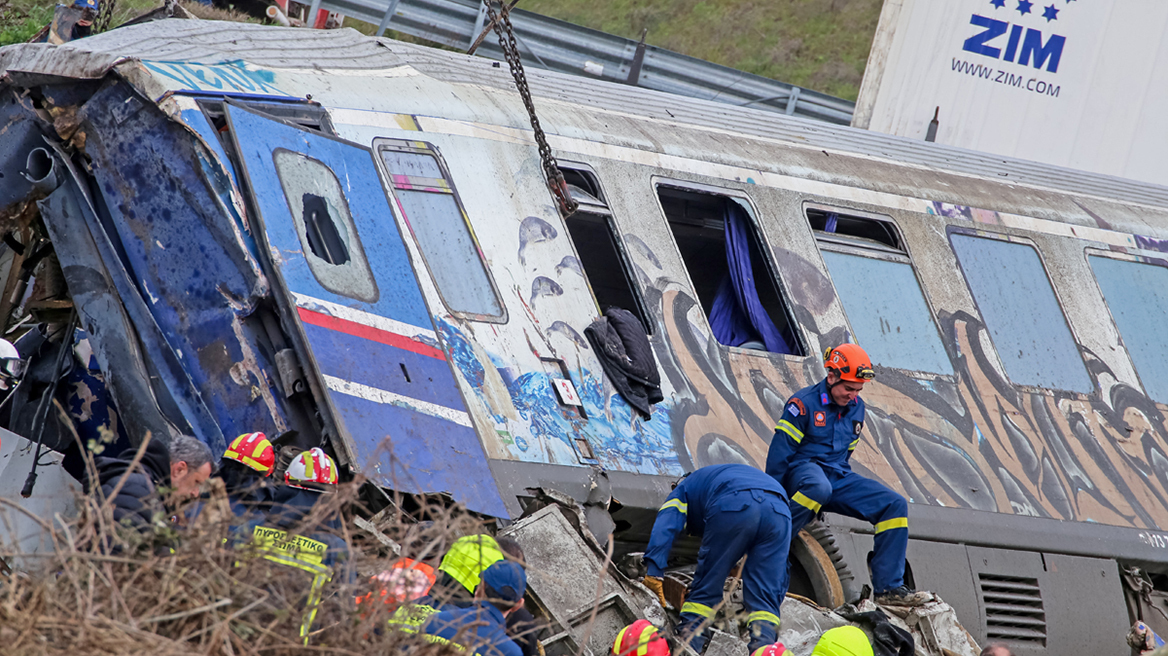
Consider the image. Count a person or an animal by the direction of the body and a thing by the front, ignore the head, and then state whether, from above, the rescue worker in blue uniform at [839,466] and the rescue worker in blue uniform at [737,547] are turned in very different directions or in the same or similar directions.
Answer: very different directions

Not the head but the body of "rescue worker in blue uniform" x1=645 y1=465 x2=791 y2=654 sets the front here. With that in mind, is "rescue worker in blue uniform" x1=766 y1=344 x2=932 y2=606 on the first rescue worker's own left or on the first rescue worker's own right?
on the first rescue worker's own right

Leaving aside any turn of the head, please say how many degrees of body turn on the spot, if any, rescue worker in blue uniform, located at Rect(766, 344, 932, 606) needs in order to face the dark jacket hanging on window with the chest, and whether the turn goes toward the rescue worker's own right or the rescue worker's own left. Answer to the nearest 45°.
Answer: approximately 135° to the rescue worker's own right

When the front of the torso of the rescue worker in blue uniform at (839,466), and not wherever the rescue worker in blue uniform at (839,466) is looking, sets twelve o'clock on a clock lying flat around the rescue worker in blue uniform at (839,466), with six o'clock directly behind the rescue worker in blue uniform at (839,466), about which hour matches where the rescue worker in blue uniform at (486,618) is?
the rescue worker in blue uniform at (486,618) is roughly at 2 o'clock from the rescue worker in blue uniform at (839,466).

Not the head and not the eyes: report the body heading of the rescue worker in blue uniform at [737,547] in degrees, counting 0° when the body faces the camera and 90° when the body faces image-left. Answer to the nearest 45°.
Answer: approximately 135°

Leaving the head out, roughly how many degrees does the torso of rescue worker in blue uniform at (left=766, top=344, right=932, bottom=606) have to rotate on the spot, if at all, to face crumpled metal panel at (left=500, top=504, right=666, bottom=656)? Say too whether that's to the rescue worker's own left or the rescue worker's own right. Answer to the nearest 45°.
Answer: approximately 90° to the rescue worker's own right

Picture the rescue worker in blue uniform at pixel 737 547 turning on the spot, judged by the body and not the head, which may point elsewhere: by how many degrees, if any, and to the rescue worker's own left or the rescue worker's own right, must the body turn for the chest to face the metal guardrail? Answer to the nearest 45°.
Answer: approximately 45° to the rescue worker's own right

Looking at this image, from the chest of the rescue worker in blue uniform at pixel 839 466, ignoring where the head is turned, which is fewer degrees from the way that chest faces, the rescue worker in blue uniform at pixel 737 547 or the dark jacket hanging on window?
the rescue worker in blue uniform

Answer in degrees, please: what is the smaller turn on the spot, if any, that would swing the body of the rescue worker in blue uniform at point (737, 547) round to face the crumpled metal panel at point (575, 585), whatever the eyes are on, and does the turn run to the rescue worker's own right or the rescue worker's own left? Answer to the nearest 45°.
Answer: approximately 45° to the rescue worker's own left

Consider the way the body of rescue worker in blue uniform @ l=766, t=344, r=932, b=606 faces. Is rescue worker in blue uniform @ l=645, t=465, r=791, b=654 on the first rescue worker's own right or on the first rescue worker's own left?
on the first rescue worker's own right
